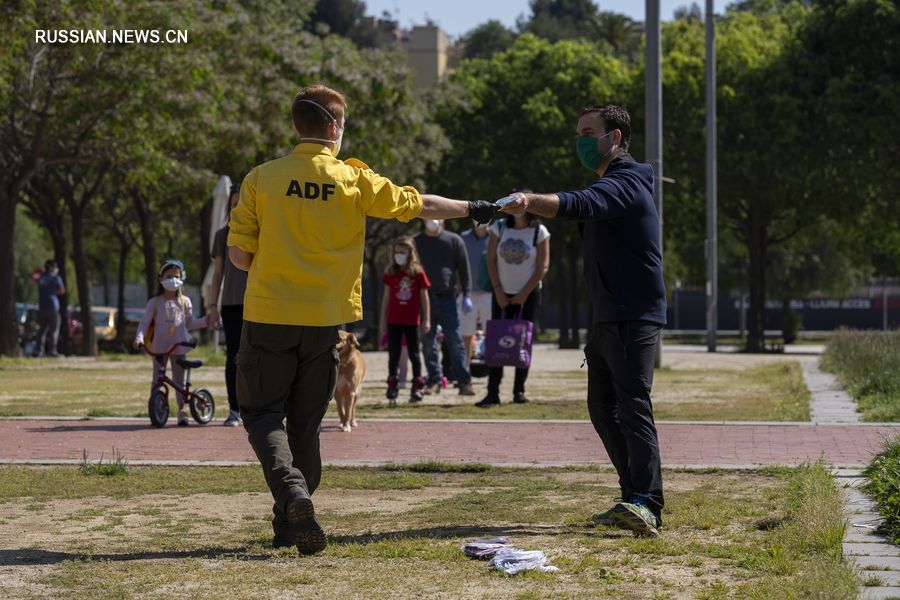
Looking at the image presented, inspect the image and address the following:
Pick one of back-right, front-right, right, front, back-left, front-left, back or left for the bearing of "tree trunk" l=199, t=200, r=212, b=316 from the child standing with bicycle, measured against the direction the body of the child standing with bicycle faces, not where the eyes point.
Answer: back

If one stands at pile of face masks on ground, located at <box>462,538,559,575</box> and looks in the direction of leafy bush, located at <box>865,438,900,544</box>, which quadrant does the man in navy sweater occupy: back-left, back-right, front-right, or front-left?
front-left

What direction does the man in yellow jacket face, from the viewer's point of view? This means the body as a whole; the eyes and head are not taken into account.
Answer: away from the camera

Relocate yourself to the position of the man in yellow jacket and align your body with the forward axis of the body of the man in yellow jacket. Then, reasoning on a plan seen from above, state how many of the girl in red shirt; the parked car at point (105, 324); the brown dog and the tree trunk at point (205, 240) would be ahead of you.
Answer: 4

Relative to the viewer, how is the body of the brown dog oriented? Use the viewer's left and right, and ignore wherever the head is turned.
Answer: facing the viewer and to the left of the viewer

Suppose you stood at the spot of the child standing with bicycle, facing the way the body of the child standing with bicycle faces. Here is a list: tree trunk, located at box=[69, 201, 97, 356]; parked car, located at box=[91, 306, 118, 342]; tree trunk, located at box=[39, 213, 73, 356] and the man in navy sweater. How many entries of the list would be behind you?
3

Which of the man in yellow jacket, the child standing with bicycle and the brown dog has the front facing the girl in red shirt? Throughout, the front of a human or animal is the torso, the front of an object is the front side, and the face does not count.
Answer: the man in yellow jacket

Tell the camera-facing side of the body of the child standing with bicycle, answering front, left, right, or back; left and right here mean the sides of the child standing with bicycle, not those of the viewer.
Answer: front

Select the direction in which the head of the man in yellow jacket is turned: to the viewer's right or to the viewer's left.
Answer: to the viewer's right

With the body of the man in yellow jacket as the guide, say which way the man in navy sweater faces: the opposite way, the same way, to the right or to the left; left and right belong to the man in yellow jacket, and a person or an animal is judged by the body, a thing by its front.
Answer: to the left

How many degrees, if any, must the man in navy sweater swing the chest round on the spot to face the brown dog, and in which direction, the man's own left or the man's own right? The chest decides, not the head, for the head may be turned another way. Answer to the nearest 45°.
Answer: approximately 45° to the man's own right

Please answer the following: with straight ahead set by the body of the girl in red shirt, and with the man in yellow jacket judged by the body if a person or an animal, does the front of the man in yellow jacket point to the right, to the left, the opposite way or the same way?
the opposite way

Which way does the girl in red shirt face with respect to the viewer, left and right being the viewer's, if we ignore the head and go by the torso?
facing the viewer

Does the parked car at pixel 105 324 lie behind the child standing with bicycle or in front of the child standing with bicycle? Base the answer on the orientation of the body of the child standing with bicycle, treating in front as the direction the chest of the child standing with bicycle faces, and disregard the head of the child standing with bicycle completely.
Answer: behind

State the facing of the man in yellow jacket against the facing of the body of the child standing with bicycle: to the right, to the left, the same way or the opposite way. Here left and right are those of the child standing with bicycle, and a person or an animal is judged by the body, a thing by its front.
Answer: the opposite way

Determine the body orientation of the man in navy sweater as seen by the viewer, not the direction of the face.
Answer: to the viewer's left

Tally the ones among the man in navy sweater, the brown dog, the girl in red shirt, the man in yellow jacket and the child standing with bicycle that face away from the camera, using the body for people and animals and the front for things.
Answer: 1
